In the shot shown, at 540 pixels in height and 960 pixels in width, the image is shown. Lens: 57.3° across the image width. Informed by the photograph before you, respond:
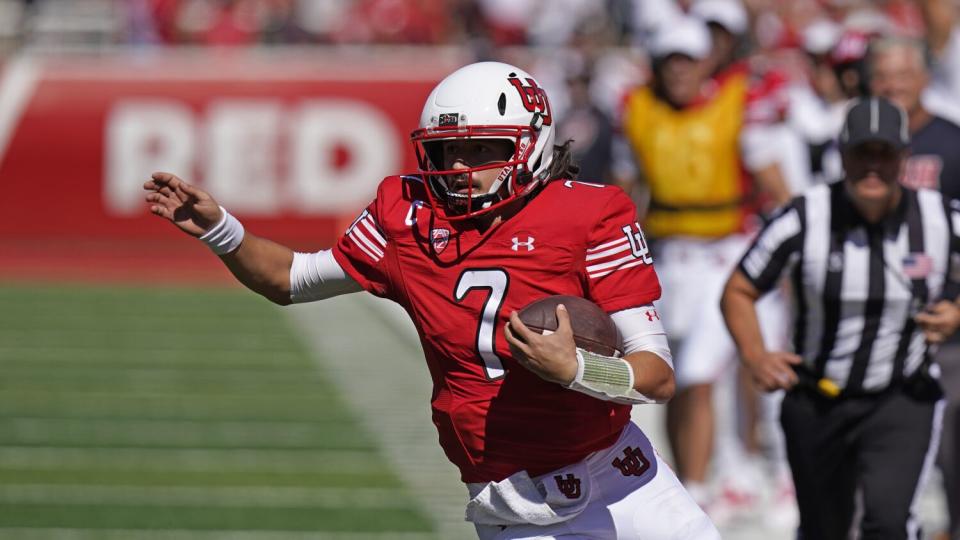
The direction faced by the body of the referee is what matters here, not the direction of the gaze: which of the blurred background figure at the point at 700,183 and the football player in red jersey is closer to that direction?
the football player in red jersey

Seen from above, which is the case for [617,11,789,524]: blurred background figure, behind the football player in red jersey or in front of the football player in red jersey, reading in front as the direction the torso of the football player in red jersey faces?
behind

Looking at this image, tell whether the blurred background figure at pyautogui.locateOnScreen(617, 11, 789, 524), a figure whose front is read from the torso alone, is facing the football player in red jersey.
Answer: yes

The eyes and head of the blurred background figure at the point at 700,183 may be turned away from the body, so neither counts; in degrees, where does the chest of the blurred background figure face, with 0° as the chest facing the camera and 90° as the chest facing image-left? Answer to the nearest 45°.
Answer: approximately 0°

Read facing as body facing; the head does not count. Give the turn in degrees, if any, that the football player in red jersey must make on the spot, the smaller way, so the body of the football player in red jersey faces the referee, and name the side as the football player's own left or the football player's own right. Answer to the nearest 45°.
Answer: approximately 180°

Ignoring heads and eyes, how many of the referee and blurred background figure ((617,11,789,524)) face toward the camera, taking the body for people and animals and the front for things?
2

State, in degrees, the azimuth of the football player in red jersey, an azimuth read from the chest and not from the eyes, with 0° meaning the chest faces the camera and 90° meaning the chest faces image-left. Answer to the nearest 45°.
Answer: approximately 45°

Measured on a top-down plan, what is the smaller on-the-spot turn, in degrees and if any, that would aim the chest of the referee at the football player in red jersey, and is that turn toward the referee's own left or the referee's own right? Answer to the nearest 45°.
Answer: approximately 45° to the referee's own right
